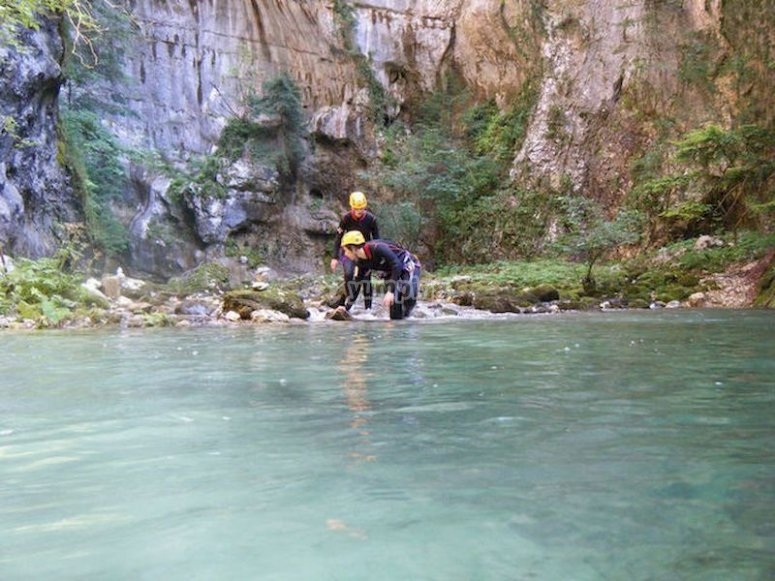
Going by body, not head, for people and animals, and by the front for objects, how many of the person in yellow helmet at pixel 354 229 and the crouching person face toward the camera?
1

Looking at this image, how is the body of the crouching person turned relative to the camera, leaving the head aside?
to the viewer's left

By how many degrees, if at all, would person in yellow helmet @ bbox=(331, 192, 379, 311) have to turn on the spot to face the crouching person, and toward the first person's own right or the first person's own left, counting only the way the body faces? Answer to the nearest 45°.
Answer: approximately 45° to the first person's own left

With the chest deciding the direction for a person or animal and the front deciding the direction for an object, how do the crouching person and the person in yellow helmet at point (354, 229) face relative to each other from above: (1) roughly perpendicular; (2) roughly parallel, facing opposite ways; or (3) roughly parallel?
roughly perpendicular

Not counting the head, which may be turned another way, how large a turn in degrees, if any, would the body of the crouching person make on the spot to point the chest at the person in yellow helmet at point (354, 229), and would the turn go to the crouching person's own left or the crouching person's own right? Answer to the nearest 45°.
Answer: approximately 45° to the crouching person's own right

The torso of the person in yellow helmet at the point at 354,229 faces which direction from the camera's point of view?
toward the camera
